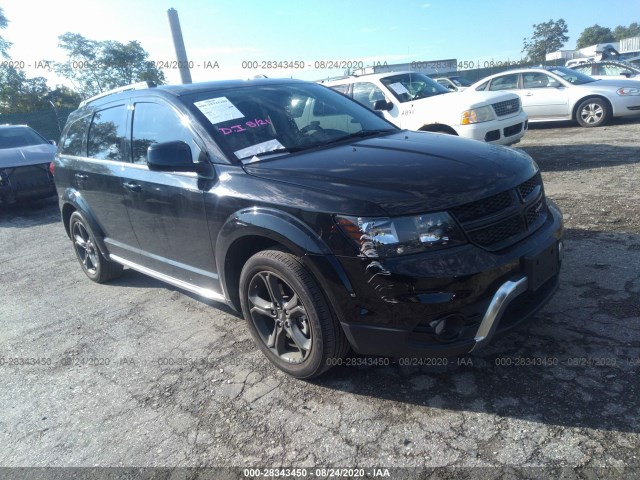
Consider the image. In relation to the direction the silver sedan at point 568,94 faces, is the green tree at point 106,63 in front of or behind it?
behind

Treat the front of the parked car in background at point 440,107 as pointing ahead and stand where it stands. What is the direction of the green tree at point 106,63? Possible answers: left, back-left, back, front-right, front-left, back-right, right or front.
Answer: back

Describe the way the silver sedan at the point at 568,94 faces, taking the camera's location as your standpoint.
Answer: facing to the right of the viewer

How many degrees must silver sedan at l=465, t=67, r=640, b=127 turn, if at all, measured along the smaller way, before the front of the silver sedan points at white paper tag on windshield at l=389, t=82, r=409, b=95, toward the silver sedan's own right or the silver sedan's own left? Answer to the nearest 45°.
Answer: approximately 135° to the silver sedan's own right

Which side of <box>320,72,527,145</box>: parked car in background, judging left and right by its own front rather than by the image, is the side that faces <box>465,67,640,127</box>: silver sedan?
left

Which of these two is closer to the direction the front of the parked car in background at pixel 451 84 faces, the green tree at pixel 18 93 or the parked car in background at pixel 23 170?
the parked car in background

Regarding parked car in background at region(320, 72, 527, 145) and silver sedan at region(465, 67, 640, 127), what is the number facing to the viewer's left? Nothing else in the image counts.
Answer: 0

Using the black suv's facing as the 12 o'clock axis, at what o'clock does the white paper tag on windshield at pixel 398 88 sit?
The white paper tag on windshield is roughly at 8 o'clock from the black suv.

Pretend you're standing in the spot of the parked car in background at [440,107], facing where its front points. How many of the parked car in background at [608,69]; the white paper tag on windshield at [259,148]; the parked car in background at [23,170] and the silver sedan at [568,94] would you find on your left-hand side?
2

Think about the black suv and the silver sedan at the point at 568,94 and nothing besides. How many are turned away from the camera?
0

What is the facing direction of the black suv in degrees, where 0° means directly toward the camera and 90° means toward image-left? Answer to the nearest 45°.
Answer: approximately 315°

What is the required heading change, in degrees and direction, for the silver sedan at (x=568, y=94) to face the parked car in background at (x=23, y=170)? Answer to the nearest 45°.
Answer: approximately 135° to its right

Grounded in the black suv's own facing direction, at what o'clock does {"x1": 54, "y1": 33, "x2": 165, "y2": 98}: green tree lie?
The green tree is roughly at 7 o'clock from the black suv.
